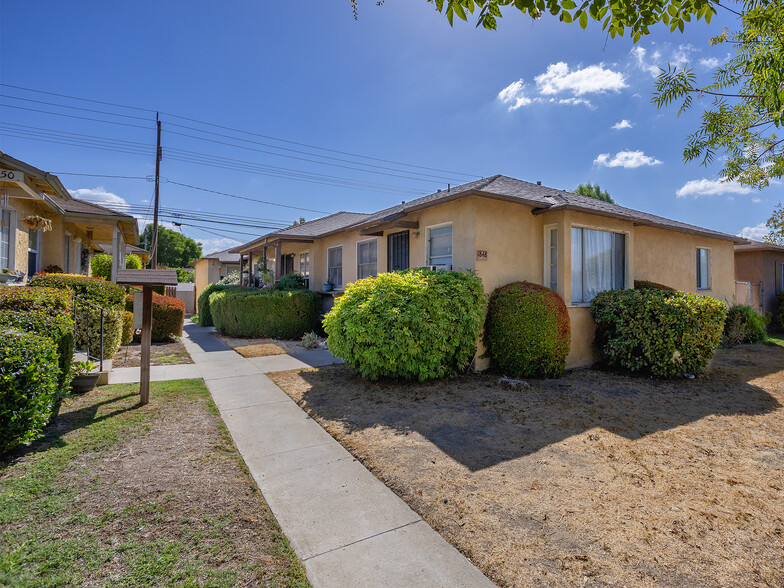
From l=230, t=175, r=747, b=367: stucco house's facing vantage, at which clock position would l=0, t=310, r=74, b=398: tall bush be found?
The tall bush is roughly at 12 o'clock from the stucco house.

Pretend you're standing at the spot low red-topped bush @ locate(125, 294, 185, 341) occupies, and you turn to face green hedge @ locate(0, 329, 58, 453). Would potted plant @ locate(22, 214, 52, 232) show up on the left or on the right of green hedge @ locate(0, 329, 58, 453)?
right

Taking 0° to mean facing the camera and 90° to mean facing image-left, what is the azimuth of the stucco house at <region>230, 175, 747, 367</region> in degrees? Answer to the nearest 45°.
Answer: approximately 45°

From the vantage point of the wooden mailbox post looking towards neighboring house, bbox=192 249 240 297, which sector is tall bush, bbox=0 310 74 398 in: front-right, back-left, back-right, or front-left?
back-left

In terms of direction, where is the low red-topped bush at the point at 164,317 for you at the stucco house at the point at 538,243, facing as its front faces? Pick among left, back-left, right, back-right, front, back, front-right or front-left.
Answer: front-right

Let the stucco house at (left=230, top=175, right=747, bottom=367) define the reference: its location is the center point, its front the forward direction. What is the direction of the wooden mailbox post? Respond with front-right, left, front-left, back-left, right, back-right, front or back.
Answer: front

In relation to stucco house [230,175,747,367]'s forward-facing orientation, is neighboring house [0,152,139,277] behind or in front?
in front

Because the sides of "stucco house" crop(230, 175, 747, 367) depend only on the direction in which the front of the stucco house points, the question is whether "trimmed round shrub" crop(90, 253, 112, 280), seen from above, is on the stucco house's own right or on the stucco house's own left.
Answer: on the stucco house's own right

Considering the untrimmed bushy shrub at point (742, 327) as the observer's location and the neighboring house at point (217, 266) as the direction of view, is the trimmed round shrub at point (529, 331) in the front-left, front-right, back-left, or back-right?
front-left

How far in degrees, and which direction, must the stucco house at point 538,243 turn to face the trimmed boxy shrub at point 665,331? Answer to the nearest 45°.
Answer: approximately 135° to its left

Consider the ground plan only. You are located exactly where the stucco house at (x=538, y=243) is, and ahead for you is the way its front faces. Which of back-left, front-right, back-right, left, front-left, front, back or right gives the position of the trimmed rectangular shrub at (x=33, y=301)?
front

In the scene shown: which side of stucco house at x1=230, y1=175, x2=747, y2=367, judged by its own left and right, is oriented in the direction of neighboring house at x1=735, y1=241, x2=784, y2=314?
back

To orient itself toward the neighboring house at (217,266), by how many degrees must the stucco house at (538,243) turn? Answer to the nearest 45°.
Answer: approximately 90° to its right

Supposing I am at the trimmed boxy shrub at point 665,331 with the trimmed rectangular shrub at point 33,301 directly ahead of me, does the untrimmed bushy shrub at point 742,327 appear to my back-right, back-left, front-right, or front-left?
back-right

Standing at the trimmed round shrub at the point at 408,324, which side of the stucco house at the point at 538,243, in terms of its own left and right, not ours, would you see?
front
